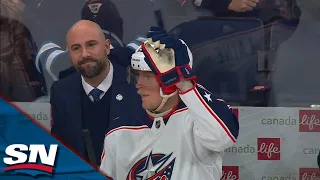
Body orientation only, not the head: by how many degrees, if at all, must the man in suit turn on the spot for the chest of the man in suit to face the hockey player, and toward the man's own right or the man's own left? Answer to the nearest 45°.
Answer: approximately 45° to the man's own left

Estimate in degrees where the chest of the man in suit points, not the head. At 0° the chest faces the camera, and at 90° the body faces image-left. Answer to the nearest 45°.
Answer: approximately 0°

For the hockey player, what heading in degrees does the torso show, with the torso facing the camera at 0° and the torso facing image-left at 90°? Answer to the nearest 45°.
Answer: approximately 45°

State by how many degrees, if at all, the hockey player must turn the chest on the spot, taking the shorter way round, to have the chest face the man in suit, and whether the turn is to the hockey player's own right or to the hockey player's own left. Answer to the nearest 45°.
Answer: approximately 90° to the hockey player's own right
